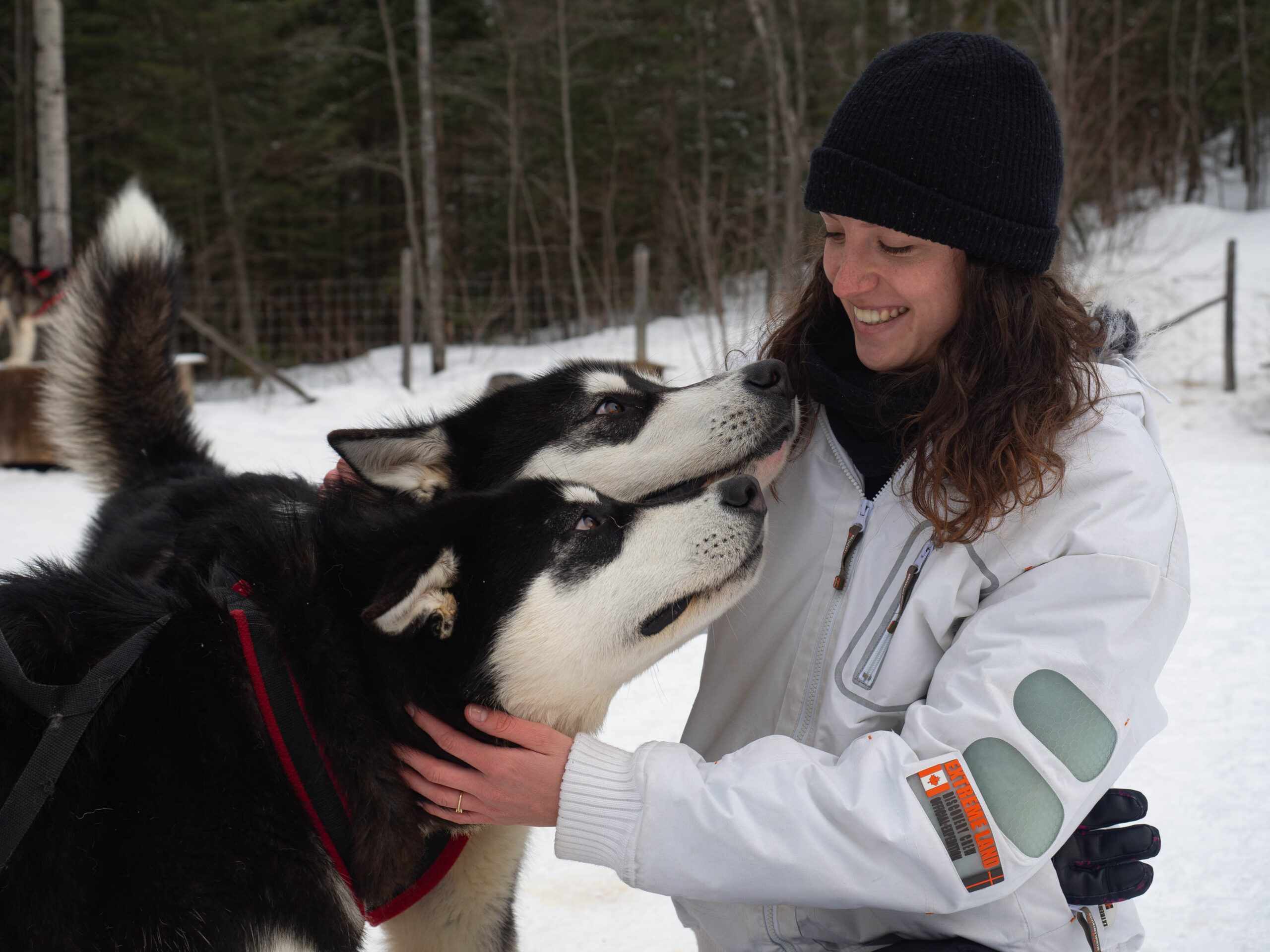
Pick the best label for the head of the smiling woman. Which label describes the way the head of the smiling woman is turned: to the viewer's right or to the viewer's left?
to the viewer's left

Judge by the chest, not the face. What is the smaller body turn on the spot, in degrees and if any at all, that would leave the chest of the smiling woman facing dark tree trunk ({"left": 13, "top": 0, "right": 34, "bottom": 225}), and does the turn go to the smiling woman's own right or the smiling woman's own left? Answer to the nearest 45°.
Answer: approximately 90° to the smiling woman's own right

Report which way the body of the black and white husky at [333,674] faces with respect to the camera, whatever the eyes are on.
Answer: to the viewer's right

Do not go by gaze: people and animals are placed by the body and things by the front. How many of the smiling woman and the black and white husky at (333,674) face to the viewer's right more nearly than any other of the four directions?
1

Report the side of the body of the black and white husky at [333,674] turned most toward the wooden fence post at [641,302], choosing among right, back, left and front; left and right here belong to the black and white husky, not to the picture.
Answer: left

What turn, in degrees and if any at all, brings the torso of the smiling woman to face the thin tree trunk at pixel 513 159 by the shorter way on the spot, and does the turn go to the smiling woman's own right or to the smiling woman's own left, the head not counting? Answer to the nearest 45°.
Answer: approximately 135° to the smiling woman's own right

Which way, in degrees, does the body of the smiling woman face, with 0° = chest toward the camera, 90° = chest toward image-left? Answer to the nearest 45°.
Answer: approximately 45°

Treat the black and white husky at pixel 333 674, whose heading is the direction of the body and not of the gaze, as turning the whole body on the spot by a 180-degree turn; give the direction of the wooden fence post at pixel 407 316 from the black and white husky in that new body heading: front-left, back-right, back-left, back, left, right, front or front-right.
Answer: right
